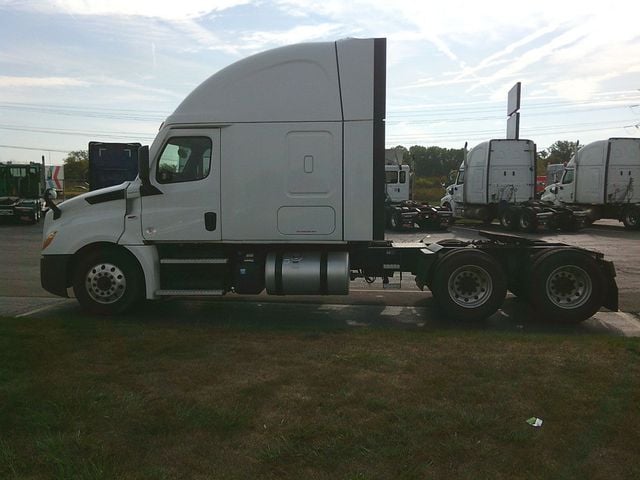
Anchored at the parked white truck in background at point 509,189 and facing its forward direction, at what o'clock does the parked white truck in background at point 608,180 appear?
the parked white truck in background at point 608,180 is roughly at 4 o'clock from the parked white truck in background at point 509,189.

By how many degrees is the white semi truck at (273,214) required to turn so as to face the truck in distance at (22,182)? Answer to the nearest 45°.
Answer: approximately 45° to its right

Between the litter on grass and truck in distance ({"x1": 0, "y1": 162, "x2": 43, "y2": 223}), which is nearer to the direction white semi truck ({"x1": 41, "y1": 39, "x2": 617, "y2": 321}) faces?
the truck in distance

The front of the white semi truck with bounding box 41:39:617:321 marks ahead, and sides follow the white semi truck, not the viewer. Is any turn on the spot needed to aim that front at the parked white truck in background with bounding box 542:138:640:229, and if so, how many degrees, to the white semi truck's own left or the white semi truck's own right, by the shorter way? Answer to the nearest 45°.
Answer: approximately 135° to the white semi truck's own right

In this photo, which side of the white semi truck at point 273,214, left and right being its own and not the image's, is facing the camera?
left

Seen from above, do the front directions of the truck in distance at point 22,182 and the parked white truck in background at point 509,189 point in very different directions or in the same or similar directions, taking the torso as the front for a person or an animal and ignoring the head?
same or similar directions

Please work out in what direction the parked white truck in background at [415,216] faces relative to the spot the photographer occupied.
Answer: facing away from the viewer and to the left of the viewer

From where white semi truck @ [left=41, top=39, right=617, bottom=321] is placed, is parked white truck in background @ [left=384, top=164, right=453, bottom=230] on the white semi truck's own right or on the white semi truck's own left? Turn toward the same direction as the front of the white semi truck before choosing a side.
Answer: on the white semi truck's own right
